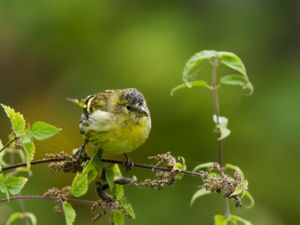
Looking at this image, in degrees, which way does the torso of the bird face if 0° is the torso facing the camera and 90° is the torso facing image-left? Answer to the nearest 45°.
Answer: approximately 315°
